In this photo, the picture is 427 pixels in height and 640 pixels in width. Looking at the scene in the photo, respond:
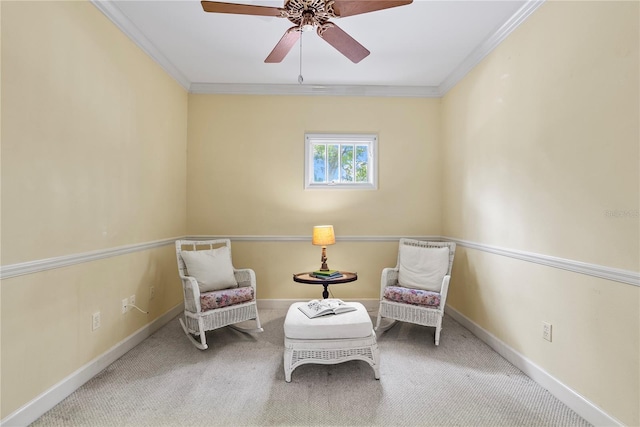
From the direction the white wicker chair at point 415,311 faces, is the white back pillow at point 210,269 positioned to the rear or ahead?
ahead

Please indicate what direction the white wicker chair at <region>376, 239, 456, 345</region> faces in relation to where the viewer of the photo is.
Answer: facing the viewer and to the left of the viewer

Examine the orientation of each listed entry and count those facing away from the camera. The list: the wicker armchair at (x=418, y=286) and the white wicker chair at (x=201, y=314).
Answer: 0

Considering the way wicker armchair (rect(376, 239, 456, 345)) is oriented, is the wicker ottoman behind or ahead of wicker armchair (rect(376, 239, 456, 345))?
ahead

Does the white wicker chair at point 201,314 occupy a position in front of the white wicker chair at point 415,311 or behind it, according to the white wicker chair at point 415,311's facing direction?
in front

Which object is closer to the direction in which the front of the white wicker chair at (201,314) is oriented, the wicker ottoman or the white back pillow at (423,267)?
the wicker ottoman

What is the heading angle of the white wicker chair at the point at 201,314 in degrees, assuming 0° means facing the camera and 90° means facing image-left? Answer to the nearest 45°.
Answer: approximately 315°

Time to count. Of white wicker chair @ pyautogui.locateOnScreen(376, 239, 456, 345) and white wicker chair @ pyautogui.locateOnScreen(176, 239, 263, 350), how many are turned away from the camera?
0

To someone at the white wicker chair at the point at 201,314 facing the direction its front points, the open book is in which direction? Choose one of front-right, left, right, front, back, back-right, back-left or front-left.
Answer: front
